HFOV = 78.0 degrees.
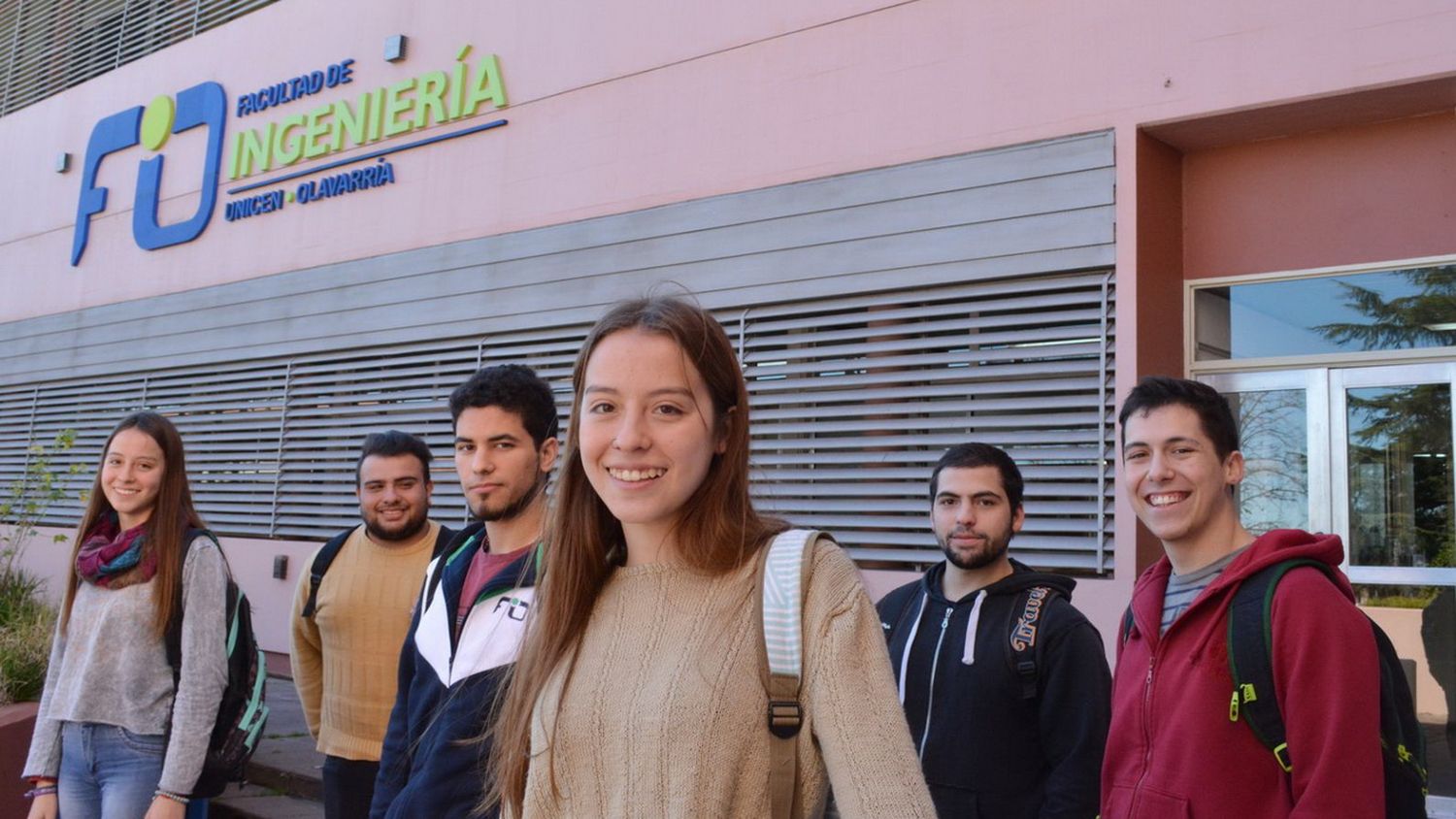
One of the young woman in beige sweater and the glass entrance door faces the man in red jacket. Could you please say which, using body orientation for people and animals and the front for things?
the glass entrance door

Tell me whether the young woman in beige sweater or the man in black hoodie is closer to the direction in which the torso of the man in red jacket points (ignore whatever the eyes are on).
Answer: the young woman in beige sweater

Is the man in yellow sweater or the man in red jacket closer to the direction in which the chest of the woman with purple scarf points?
the man in red jacket

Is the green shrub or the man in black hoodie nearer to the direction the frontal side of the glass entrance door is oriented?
the man in black hoodie

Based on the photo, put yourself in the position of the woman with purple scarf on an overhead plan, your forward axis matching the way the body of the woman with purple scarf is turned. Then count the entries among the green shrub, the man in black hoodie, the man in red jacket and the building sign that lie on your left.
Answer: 2

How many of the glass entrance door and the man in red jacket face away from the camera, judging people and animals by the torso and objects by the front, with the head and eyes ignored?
0

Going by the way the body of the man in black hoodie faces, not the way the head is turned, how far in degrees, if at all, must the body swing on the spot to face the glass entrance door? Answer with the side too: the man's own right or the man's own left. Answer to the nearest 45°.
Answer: approximately 180°

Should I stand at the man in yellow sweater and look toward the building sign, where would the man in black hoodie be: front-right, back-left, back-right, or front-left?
back-right
